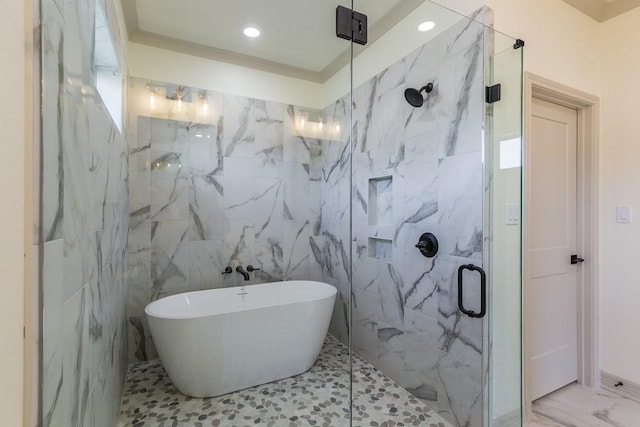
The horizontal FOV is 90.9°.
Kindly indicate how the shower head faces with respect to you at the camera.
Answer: facing the viewer and to the left of the viewer

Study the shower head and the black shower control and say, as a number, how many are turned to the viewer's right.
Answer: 0

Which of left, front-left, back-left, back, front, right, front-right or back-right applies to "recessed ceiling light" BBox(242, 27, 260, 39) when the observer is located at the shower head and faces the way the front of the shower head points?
front-right

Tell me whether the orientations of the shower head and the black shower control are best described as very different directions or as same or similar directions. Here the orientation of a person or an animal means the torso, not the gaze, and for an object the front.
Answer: same or similar directions

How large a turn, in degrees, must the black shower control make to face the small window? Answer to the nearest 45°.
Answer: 0° — it already faces it

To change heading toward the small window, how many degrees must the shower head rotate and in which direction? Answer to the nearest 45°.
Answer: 0° — it already faces it
